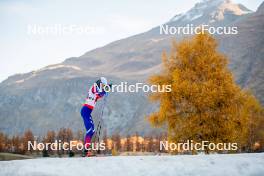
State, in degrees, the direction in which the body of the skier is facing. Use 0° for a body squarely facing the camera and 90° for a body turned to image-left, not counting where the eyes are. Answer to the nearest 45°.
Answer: approximately 270°

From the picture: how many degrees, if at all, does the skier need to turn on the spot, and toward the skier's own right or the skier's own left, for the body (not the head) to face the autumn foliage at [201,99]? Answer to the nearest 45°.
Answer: approximately 45° to the skier's own left
